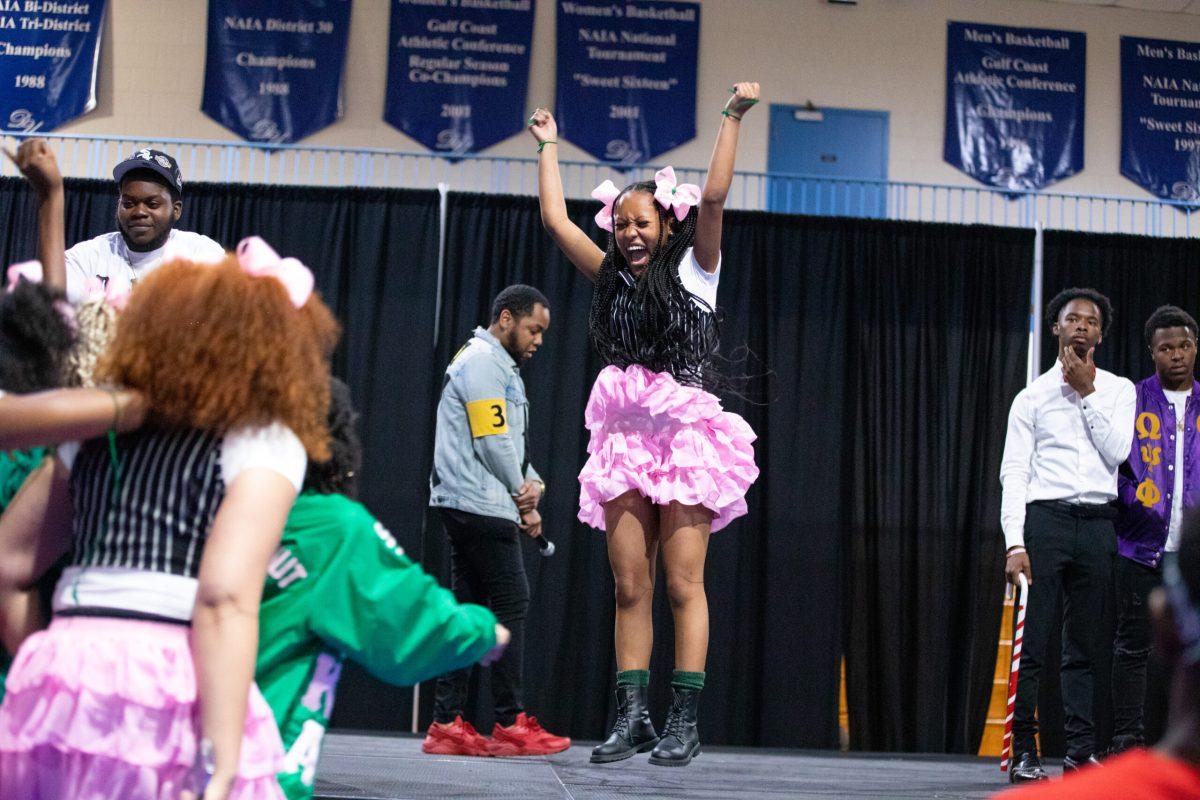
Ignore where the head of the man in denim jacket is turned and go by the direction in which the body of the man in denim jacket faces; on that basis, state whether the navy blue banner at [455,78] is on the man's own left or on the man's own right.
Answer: on the man's own left

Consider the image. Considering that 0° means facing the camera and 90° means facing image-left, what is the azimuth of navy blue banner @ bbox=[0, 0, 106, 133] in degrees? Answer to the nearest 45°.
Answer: approximately 0°

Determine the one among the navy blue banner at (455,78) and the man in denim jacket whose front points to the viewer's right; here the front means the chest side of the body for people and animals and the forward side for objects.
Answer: the man in denim jacket

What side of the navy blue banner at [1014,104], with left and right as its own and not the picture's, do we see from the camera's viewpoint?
front

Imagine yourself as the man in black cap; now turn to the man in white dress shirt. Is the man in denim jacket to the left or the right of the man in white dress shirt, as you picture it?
left

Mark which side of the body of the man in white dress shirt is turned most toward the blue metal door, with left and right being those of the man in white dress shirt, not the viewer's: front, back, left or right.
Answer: back

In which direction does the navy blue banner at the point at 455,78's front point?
toward the camera

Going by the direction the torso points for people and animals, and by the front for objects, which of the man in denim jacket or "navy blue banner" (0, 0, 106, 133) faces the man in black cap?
the navy blue banner

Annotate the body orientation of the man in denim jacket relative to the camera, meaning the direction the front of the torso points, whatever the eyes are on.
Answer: to the viewer's right

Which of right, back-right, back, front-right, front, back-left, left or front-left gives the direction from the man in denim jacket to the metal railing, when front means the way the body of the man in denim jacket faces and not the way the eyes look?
left

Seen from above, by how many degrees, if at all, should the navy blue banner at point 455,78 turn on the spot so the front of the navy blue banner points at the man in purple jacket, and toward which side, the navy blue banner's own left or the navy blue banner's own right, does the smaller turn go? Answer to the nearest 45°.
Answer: approximately 45° to the navy blue banner's own left
